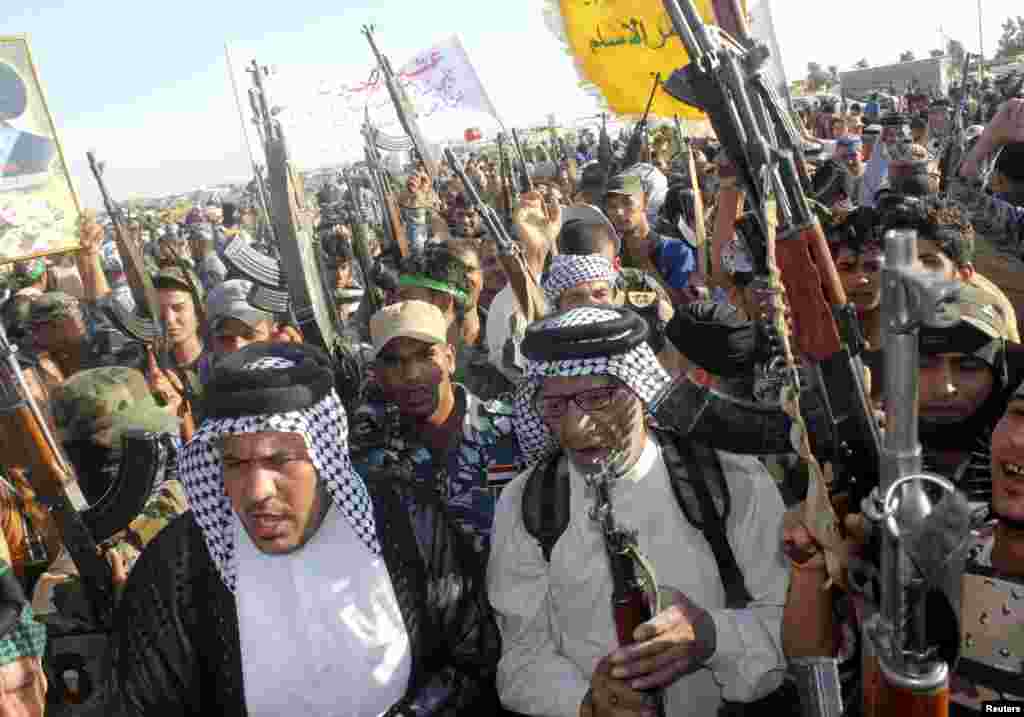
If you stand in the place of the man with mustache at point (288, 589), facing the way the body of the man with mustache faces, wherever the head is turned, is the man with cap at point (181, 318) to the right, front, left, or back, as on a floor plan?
back

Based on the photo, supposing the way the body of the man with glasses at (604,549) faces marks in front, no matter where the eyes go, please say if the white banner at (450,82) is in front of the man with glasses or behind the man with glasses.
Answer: behind

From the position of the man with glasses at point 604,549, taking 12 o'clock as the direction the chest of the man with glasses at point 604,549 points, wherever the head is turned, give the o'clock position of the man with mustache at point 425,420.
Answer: the man with mustache at point 425,420 is roughly at 5 o'clock from the man with glasses at point 604,549.

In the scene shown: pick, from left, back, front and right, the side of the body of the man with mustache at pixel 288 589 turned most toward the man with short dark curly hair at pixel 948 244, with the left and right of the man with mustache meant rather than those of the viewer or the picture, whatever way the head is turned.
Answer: left

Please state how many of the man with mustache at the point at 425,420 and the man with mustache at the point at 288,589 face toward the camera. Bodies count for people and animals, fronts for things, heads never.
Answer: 2

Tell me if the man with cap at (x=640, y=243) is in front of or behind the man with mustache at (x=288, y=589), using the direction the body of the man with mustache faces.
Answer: behind

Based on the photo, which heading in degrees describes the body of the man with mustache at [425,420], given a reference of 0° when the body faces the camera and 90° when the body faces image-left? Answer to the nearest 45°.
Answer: approximately 0°

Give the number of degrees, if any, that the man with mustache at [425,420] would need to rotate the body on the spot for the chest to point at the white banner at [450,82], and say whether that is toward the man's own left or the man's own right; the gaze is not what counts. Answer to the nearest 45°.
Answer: approximately 180°

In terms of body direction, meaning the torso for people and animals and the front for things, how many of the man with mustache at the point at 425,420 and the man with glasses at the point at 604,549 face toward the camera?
2

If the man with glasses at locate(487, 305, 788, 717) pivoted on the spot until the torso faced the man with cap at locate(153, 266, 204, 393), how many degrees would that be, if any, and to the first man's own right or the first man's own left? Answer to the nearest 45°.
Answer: approximately 135° to the first man's own right
